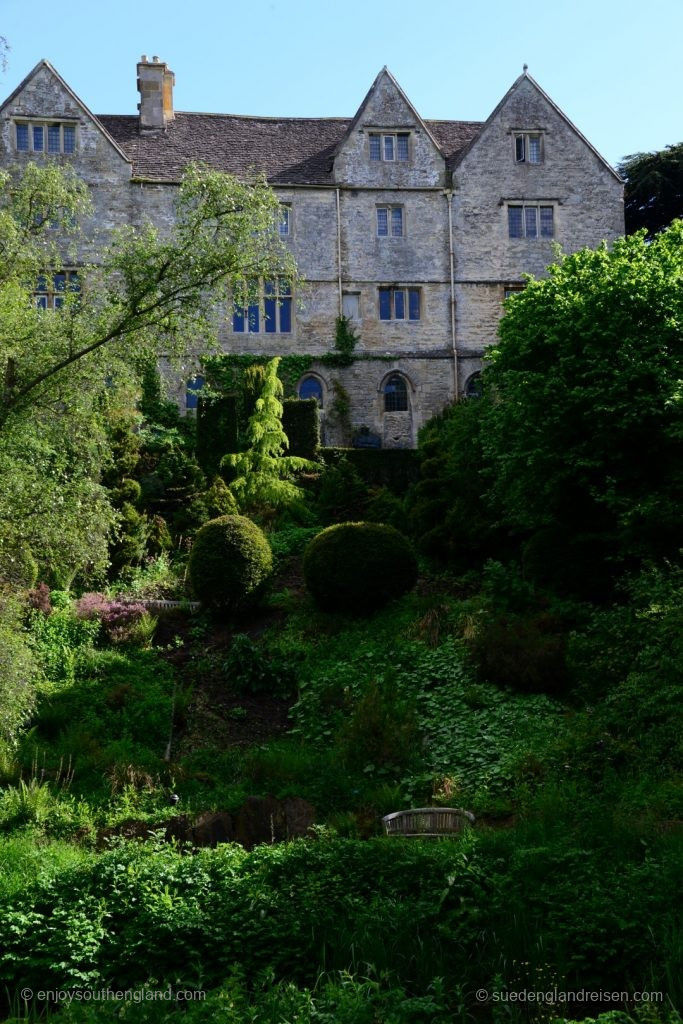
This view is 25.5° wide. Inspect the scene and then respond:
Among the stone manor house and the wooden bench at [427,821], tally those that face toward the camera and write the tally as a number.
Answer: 2

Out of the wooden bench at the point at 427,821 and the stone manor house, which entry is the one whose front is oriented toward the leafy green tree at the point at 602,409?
the stone manor house

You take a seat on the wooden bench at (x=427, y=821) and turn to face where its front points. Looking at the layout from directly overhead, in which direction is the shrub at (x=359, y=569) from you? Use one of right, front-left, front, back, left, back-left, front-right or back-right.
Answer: back

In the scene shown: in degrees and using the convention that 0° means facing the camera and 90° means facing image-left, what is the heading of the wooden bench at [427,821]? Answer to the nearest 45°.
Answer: approximately 0°

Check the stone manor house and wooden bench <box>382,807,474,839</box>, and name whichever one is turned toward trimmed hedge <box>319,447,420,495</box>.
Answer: the stone manor house

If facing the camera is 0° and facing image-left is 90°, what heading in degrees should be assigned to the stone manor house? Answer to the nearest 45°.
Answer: approximately 0°

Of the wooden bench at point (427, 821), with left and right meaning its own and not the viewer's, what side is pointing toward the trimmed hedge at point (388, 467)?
back

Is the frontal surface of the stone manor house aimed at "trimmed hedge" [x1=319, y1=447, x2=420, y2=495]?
yes

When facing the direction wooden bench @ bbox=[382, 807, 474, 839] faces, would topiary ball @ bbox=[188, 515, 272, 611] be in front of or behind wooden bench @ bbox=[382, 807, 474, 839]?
behind

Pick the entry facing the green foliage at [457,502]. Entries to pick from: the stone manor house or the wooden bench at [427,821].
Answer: the stone manor house
